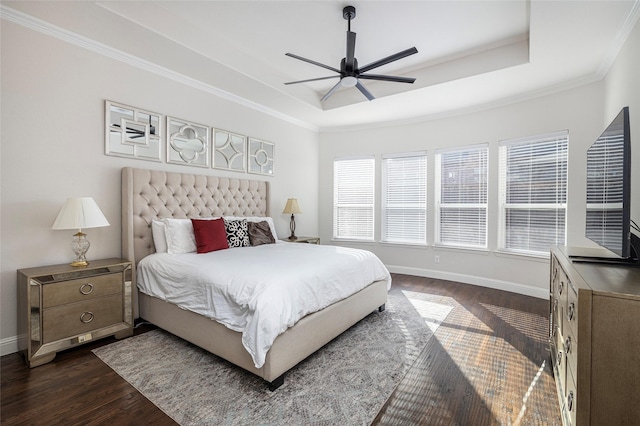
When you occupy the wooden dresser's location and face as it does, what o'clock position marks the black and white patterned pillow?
The black and white patterned pillow is roughly at 12 o'clock from the wooden dresser.

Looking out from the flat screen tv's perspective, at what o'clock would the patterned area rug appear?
The patterned area rug is roughly at 11 o'clock from the flat screen tv.

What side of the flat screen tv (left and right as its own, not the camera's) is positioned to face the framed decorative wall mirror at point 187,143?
front

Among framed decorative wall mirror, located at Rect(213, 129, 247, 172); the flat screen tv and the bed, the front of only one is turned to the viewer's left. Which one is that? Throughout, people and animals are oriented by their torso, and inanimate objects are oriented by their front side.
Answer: the flat screen tv

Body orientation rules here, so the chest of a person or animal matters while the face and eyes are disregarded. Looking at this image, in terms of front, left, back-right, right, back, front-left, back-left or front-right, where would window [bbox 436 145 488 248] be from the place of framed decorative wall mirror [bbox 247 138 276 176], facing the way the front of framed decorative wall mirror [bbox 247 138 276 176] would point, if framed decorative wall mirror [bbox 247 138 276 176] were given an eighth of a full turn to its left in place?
front

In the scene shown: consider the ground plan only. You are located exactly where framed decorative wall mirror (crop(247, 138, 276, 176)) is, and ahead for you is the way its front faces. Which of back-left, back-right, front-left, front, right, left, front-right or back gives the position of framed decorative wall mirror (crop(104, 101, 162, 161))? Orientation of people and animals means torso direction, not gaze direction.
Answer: right

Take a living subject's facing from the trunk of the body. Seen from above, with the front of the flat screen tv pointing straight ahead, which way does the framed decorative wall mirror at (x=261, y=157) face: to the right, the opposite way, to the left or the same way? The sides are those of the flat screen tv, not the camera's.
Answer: the opposite way

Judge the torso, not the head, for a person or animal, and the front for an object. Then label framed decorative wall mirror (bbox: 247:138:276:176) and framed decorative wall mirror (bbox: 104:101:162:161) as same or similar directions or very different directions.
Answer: same or similar directions

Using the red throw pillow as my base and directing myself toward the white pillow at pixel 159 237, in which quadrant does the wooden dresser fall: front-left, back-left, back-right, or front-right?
back-left

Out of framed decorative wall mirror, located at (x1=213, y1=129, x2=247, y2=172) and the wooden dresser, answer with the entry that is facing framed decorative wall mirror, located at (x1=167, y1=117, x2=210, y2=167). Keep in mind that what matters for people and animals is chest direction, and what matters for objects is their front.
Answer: the wooden dresser

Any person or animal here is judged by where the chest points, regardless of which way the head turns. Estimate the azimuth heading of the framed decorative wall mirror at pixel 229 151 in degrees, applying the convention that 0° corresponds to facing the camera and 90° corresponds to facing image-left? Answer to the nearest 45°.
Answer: approximately 315°

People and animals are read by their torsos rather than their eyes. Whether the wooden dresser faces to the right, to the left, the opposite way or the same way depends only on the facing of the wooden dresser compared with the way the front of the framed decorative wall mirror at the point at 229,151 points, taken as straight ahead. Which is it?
the opposite way

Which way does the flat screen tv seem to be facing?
to the viewer's left

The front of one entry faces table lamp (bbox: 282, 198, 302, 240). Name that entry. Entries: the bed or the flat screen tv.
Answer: the flat screen tv

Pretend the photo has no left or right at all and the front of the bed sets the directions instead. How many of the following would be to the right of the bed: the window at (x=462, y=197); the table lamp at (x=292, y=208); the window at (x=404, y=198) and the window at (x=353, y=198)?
0

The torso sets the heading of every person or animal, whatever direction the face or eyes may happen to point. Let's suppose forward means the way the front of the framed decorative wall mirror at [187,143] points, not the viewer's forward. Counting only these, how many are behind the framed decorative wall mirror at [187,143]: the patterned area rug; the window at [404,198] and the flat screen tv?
0

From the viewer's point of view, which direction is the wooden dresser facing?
to the viewer's left

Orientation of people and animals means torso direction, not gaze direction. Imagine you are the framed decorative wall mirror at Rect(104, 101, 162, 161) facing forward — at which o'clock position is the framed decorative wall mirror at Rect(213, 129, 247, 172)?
the framed decorative wall mirror at Rect(213, 129, 247, 172) is roughly at 10 o'clock from the framed decorative wall mirror at Rect(104, 101, 162, 161).

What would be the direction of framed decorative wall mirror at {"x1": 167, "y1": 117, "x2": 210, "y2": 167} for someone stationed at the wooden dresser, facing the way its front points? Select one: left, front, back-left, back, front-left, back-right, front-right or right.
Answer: front

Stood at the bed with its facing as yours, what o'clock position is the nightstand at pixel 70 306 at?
The nightstand is roughly at 4 o'clock from the bed.

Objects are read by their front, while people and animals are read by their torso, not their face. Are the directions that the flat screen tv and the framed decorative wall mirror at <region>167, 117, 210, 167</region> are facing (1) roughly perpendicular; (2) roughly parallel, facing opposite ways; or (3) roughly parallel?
roughly parallel, facing opposite ways
